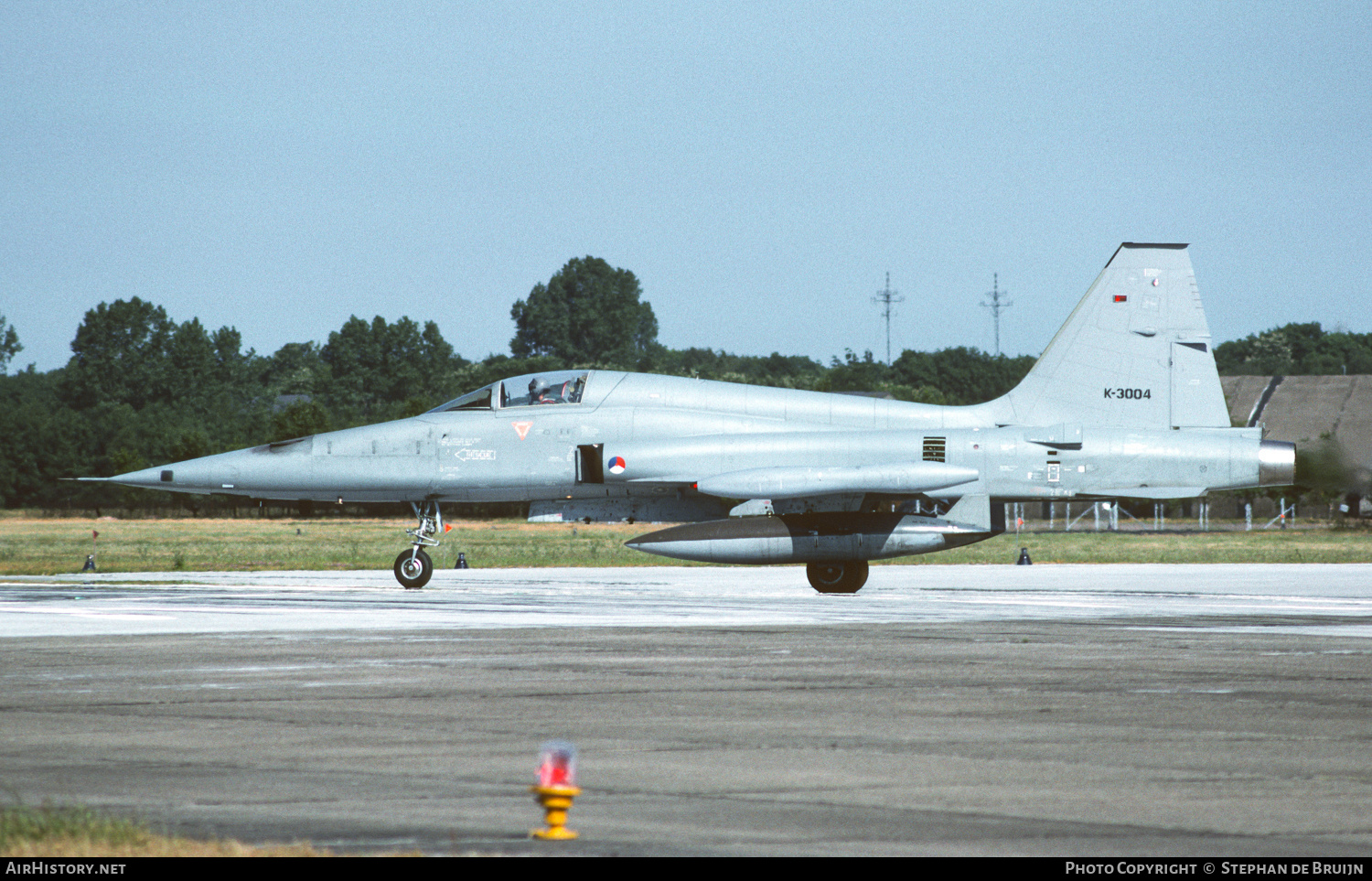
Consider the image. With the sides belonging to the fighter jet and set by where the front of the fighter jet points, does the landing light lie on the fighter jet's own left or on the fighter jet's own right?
on the fighter jet's own left

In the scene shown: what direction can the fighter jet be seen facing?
to the viewer's left
